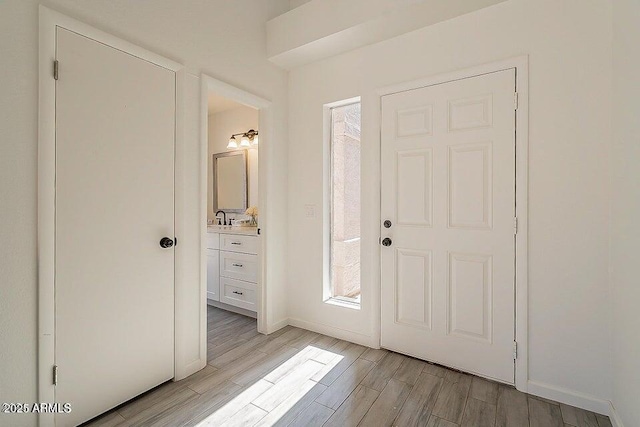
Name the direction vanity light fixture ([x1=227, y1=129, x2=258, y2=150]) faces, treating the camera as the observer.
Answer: facing the viewer and to the left of the viewer

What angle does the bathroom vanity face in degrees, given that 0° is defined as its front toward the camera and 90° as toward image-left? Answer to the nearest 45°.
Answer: approximately 45°

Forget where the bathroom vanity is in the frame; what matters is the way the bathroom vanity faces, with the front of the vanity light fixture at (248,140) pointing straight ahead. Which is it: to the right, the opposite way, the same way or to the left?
the same way

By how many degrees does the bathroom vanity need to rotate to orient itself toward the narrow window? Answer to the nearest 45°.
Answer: approximately 90° to its left

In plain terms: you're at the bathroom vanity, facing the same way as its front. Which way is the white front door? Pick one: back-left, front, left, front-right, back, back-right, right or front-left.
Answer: left

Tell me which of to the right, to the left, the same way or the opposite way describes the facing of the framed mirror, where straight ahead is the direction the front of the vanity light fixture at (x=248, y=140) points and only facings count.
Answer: the same way

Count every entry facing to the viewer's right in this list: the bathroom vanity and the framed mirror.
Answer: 0

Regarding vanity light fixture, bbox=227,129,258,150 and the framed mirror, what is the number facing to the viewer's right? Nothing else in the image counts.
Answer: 0

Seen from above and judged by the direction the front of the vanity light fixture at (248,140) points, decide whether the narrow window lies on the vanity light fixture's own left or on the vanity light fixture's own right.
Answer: on the vanity light fixture's own left

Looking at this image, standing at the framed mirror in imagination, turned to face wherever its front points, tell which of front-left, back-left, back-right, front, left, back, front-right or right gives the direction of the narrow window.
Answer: left

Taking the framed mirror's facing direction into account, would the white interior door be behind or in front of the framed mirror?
in front

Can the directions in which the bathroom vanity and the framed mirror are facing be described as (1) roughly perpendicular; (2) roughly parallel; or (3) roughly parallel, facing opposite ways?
roughly parallel

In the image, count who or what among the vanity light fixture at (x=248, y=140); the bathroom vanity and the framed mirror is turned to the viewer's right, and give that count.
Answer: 0
